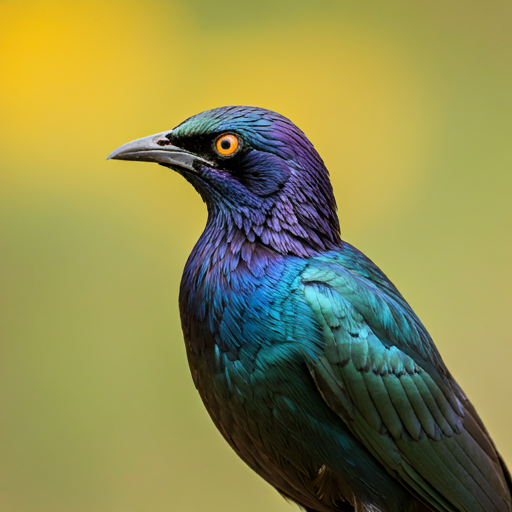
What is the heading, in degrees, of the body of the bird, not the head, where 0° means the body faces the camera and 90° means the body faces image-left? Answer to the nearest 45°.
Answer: approximately 90°
